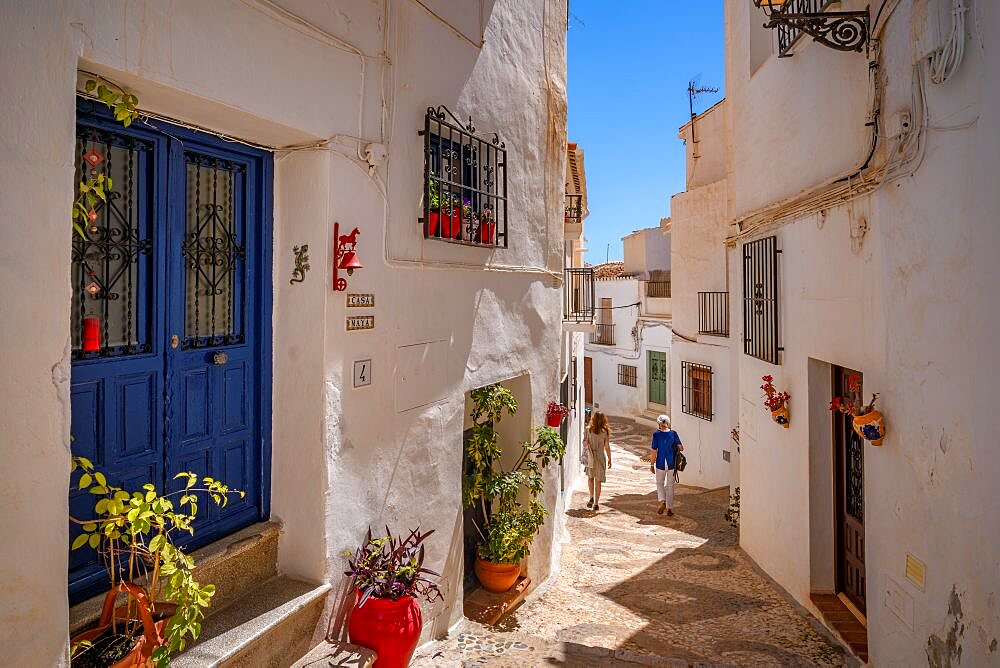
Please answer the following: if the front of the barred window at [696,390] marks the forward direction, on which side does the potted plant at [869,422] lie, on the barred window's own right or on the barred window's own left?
on the barred window's own left

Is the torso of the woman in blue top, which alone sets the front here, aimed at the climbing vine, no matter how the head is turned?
no

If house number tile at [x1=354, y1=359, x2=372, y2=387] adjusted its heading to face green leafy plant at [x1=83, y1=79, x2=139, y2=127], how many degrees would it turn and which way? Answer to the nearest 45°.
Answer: approximately 90° to its right

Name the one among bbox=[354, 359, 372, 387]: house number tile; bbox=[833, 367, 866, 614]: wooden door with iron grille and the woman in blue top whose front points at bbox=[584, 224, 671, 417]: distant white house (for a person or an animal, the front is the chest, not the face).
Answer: the woman in blue top

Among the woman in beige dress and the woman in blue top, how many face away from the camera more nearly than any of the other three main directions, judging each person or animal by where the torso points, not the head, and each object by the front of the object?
2

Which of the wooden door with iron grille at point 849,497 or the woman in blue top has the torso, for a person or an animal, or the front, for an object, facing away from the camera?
the woman in blue top

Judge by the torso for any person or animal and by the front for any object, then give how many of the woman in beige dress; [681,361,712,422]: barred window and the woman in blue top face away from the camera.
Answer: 2

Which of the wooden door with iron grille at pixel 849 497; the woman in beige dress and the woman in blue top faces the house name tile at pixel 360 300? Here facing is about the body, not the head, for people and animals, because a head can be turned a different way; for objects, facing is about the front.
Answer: the wooden door with iron grille

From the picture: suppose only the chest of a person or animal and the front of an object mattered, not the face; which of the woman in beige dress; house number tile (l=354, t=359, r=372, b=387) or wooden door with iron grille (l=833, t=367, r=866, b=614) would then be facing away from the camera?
the woman in beige dress

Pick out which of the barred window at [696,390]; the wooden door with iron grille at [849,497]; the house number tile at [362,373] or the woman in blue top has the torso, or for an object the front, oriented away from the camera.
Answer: the woman in blue top

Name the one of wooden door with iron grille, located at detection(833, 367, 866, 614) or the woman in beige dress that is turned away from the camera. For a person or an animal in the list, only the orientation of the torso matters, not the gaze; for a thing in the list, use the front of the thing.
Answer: the woman in beige dress

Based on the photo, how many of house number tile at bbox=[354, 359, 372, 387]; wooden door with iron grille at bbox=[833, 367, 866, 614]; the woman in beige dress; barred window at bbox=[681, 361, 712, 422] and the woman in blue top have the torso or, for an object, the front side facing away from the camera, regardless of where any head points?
2

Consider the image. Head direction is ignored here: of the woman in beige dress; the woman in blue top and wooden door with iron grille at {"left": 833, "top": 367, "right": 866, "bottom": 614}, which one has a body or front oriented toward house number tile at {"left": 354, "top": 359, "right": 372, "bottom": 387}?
the wooden door with iron grille

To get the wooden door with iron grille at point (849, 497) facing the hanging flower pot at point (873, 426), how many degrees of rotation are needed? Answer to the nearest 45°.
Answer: approximately 45° to its left

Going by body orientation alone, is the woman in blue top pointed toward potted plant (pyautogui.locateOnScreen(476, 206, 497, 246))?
no

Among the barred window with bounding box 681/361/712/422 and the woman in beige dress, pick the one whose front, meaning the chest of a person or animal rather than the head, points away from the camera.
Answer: the woman in beige dress

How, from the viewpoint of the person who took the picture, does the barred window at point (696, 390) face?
facing the viewer and to the left of the viewer

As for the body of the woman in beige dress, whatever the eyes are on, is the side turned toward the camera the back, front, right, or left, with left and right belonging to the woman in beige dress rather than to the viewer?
back

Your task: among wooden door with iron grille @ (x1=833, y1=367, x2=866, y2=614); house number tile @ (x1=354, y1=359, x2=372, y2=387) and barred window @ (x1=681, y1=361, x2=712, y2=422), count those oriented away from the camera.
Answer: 0

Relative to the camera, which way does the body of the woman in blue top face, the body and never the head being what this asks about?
away from the camera

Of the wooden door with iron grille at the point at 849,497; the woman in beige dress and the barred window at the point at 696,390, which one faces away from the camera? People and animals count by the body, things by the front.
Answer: the woman in beige dress
